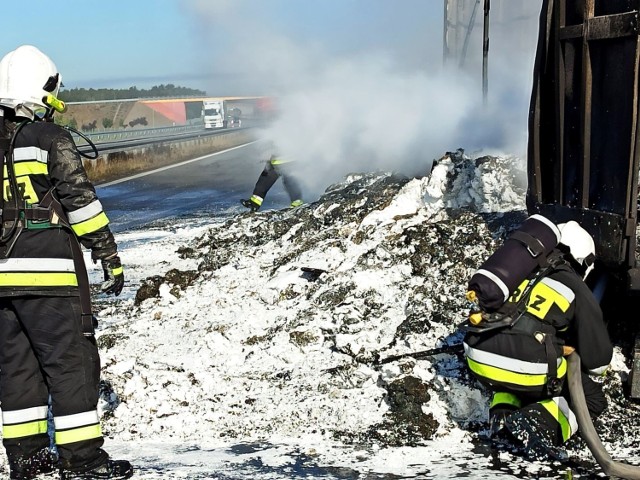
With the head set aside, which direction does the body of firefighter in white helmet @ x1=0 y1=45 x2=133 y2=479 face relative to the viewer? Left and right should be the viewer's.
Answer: facing away from the viewer and to the right of the viewer

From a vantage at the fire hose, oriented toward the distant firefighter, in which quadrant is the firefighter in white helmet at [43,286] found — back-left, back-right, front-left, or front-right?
front-left

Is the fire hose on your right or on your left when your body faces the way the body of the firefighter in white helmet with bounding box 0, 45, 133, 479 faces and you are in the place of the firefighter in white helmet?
on your right

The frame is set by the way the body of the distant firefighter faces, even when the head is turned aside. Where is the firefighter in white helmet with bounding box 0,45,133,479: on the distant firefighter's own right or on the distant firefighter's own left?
on the distant firefighter's own left

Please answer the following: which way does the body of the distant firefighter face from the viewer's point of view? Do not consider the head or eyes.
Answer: to the viewer's left

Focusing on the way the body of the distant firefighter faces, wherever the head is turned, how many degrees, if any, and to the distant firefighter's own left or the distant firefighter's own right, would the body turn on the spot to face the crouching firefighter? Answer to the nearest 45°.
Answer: approximately 90° to the distant firefighter's own left

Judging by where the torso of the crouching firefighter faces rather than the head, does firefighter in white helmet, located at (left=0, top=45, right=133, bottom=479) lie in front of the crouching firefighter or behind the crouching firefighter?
behind

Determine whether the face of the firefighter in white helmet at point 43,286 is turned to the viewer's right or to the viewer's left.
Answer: to the viewer's right

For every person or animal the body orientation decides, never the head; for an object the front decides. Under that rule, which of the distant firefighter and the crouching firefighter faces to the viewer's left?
the distant firefighter

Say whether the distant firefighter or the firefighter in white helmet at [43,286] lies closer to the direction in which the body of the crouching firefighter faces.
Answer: the distant firefighter

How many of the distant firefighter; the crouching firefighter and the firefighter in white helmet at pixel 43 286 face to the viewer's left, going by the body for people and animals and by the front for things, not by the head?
1

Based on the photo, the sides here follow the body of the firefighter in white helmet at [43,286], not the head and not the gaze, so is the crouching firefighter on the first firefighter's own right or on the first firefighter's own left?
on the first firefighter's own right
